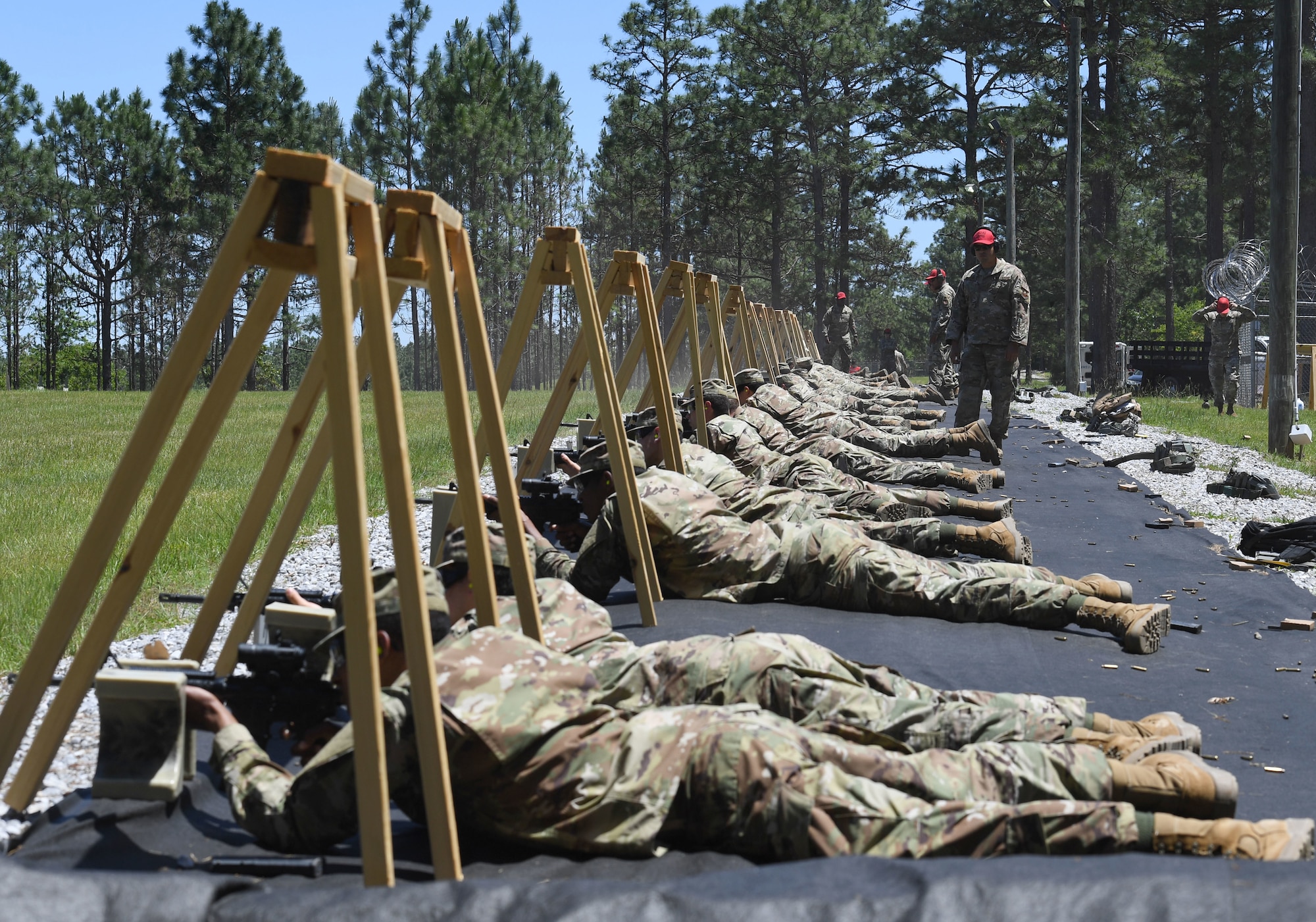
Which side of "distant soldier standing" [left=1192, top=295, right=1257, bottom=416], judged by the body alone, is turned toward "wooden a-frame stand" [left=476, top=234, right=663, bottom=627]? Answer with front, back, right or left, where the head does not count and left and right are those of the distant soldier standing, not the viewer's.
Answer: front

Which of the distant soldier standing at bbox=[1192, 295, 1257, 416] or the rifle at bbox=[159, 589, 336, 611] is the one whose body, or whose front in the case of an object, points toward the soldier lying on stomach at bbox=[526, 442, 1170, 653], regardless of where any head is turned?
the distant soldier standing

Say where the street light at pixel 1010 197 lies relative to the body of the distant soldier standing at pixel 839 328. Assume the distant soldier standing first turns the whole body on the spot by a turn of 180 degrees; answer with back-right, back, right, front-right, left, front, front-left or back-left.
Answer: front-right

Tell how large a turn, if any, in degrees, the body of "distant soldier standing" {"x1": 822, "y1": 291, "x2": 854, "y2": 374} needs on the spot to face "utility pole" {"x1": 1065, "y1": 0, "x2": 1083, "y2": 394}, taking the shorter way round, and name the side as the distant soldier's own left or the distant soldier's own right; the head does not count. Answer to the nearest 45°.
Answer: approximately 90° to the distant soldier's own left

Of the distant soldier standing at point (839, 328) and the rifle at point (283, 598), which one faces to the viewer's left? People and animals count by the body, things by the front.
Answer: the rifle

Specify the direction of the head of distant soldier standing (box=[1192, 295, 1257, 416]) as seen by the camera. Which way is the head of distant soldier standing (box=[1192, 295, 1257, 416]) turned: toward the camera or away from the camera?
toward the camera

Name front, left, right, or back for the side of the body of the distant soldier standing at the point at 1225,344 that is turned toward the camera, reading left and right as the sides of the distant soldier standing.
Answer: front

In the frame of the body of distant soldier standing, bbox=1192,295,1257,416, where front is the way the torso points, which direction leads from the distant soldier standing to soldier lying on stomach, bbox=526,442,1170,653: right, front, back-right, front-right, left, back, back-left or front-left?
front

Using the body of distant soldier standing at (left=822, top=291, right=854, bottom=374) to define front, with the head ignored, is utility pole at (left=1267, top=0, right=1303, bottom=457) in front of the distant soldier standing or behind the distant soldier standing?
in front

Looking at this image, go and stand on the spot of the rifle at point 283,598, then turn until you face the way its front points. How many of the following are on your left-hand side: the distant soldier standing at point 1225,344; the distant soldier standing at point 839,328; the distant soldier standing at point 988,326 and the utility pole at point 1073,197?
0

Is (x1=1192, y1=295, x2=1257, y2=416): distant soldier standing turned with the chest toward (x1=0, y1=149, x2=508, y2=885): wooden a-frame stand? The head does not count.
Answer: yes

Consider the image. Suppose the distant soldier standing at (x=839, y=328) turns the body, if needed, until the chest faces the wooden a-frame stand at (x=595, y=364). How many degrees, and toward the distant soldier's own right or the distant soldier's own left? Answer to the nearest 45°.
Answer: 0° — they already face it

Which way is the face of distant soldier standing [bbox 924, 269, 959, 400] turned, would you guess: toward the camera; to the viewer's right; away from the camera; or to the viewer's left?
to the viewer's left

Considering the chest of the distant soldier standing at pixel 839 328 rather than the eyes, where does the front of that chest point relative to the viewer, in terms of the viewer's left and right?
facing the viewer

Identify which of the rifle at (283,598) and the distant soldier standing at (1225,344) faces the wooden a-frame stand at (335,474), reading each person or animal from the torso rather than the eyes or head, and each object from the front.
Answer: the distant soldier standing
